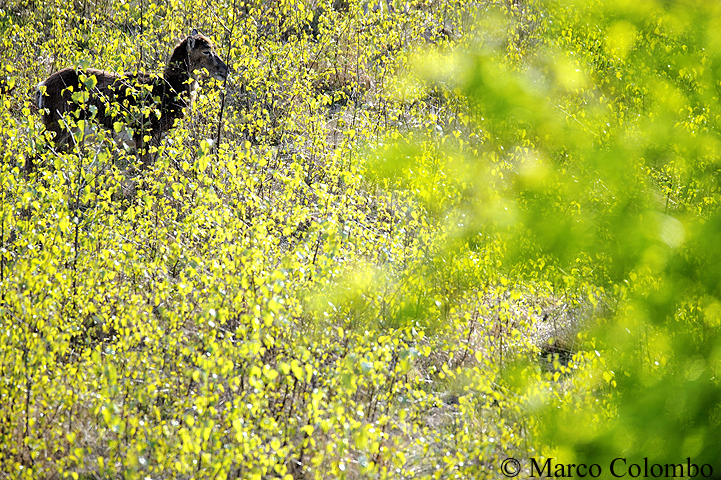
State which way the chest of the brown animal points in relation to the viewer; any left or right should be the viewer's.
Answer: facing to the right of the viewer
